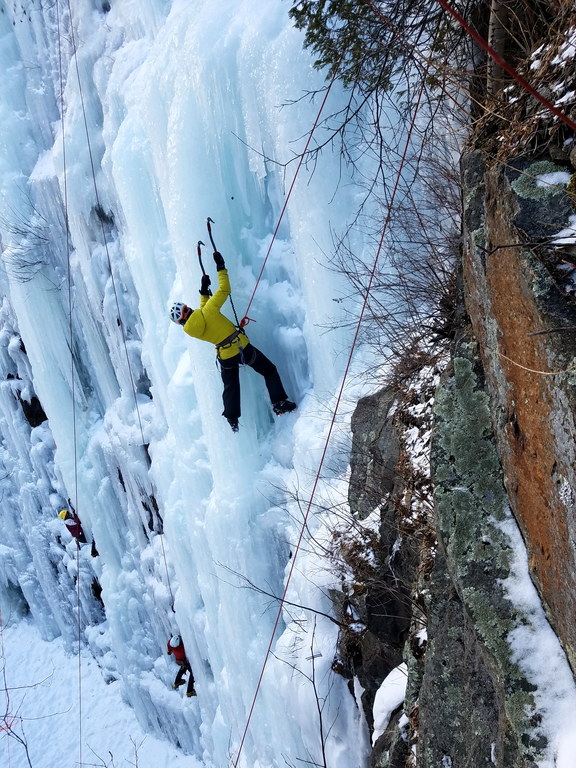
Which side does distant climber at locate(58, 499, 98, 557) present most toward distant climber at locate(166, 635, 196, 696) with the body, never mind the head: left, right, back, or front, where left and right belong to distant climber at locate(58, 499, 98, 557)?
right

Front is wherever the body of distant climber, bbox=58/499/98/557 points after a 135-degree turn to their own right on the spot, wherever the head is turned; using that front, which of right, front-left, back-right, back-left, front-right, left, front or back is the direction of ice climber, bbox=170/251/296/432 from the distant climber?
front
